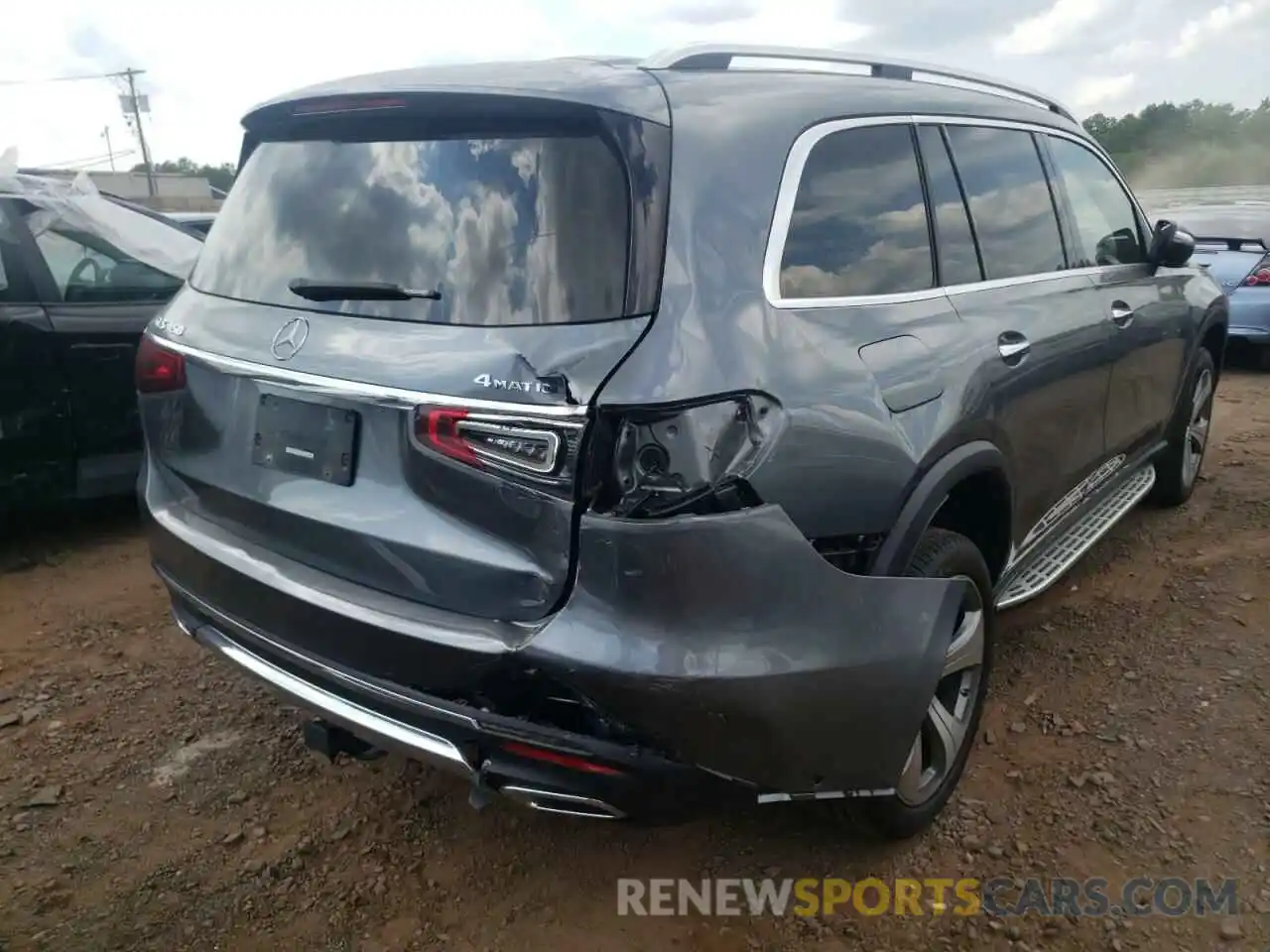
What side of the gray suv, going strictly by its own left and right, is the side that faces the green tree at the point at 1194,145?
front

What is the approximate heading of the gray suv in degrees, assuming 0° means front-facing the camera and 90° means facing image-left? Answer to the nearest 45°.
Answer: approximately 225°
